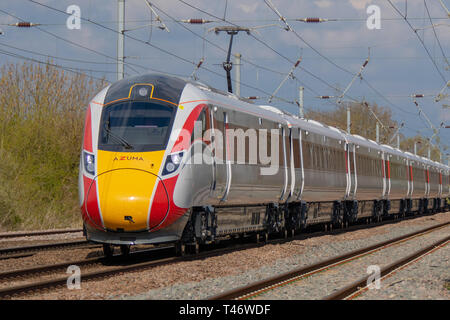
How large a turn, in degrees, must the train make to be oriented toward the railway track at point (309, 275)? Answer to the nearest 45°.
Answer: approximately 90° to its left

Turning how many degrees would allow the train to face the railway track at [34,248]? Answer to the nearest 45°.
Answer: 0° — it already faces it

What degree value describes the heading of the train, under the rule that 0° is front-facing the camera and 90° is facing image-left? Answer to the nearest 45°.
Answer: approximately 45°
